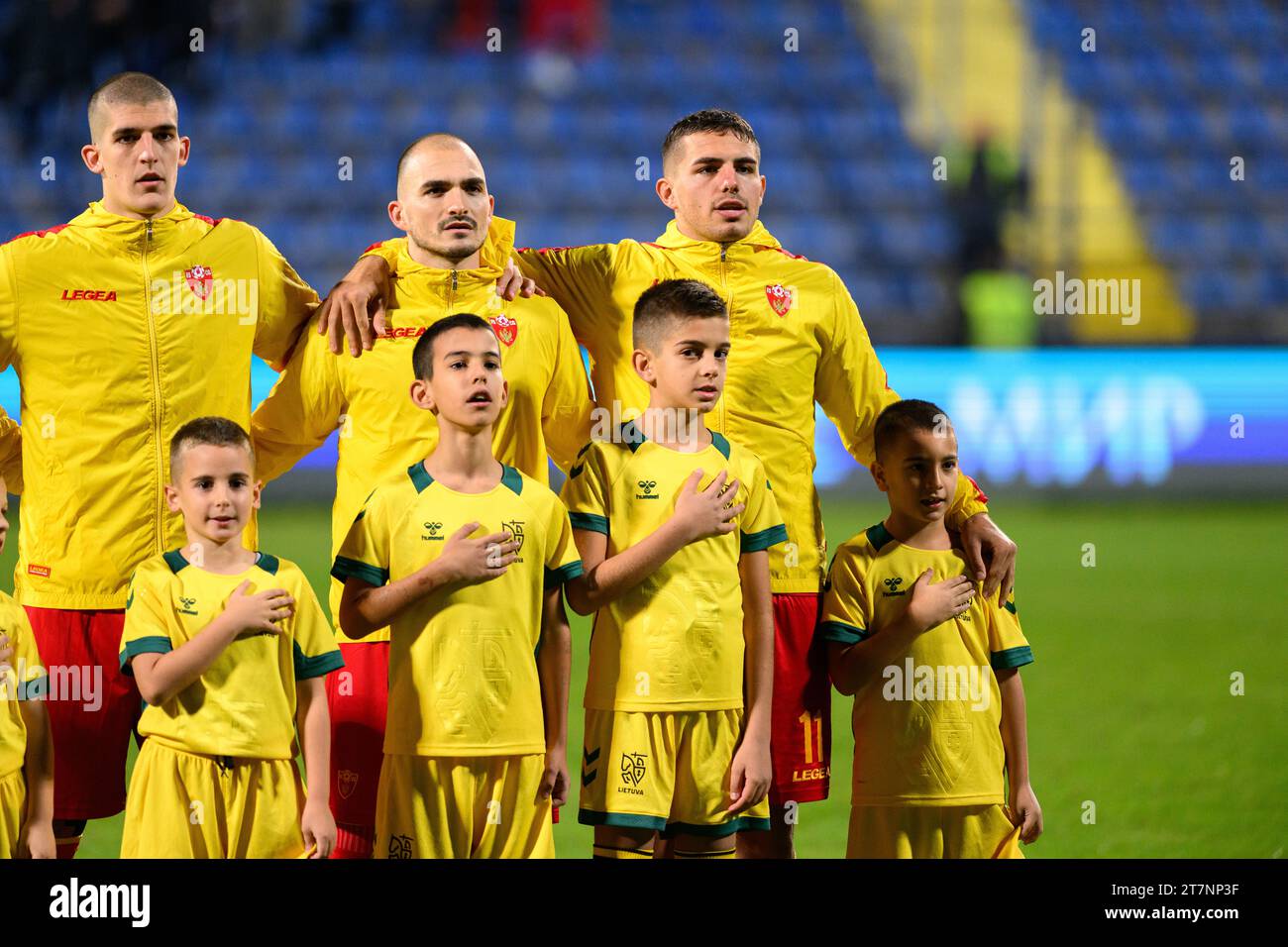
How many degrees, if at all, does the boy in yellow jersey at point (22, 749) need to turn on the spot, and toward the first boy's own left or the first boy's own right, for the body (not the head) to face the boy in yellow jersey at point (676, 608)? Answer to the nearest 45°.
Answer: approximately 90° to the first boy's own left

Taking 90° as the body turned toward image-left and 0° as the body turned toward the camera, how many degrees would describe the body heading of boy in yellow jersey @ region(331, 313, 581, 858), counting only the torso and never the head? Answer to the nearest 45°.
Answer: approximately 0°

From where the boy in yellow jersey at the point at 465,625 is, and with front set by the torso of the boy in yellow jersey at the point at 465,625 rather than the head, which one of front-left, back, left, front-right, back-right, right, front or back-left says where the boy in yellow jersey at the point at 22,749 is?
right
